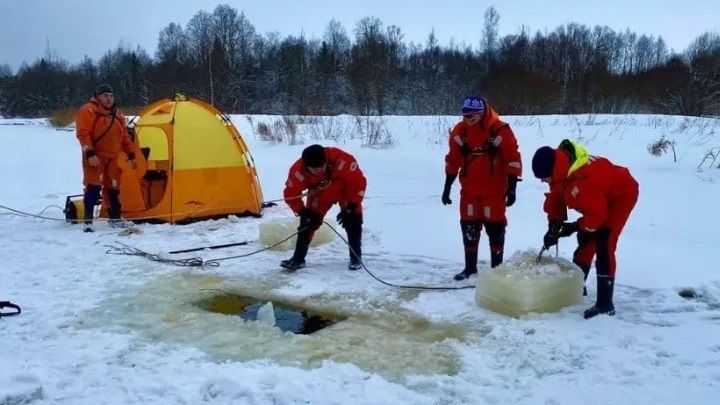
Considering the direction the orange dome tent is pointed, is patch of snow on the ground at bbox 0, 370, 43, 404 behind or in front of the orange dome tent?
in front

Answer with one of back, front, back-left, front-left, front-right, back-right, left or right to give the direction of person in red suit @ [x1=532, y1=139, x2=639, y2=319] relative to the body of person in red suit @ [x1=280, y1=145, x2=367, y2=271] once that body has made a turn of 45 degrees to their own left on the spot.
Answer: front-left

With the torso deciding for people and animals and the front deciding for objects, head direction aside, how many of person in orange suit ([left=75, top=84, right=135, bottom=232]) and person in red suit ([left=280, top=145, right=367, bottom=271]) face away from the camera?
0

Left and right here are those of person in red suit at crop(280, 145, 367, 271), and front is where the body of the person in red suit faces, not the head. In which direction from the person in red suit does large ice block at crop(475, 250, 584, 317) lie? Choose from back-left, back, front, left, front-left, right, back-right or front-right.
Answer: left

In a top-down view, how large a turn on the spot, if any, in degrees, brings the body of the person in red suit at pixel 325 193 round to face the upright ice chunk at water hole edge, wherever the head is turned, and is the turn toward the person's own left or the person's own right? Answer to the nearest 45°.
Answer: approximately 45° to the person's own left

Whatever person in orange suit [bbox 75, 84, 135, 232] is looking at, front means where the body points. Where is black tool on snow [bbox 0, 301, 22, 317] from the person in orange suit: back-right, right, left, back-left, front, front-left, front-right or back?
front-right

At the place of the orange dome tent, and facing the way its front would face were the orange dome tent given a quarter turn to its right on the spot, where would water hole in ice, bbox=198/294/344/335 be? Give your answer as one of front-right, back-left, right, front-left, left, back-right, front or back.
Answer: back-left

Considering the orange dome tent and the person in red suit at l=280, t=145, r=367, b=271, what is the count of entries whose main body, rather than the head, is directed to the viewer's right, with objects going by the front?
0

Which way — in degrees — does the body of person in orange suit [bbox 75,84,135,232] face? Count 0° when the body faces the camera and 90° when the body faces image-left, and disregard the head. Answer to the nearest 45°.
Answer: approximately 315°

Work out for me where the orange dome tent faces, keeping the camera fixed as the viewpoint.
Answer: facing the viewer and to the left of the viewer

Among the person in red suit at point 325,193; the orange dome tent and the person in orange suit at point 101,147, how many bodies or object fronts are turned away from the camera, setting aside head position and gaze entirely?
0

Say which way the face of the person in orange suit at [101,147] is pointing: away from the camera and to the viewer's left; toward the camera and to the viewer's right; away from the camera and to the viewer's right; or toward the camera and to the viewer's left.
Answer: toward the camera and to the viewer's right

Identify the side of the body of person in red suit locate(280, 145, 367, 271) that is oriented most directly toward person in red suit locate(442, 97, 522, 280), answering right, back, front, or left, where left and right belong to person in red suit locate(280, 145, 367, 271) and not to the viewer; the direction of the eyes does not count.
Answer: left

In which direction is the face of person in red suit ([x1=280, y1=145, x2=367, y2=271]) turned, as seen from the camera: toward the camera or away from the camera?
toward the camera

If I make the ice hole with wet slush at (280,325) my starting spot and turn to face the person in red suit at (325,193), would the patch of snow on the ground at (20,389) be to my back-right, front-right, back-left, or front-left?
back-left
